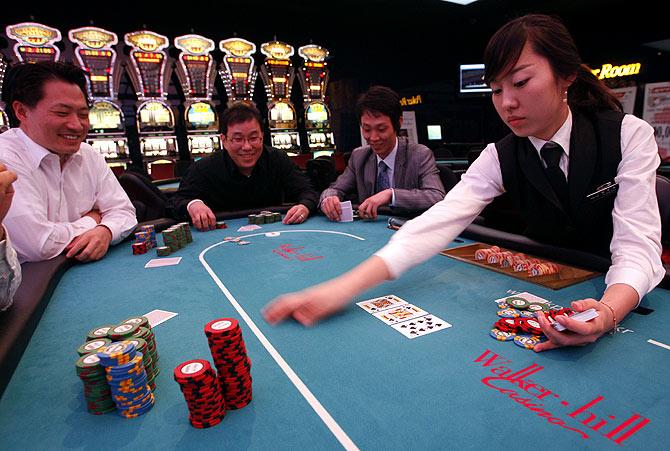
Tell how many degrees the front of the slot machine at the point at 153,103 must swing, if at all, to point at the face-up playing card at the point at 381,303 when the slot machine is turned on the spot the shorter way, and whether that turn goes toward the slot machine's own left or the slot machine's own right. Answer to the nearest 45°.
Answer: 0° — it already faces it

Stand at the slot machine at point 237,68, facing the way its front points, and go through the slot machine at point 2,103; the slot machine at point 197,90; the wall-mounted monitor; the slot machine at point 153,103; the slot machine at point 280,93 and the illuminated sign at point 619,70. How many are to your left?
3

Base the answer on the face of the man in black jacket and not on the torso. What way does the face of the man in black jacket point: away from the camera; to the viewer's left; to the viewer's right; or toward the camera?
toward the camera

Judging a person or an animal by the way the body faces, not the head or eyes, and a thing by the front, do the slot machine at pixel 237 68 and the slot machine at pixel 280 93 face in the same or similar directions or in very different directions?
same or similar directions

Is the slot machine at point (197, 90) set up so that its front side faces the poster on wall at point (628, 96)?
no

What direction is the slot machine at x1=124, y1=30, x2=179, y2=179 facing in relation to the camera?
toward the camera

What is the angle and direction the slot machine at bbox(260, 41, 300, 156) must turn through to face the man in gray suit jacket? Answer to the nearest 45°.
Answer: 0° — it already faces them

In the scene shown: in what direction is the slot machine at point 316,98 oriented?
toward the camera

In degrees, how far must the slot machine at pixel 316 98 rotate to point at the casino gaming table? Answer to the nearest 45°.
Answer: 0° — it already faces it

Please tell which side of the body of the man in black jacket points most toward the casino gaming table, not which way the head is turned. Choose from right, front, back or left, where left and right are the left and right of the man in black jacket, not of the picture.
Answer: front

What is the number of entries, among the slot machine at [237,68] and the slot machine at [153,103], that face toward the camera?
2

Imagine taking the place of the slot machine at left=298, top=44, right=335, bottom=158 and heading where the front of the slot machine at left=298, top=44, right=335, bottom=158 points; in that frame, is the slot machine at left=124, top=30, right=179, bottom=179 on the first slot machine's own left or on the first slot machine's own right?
on the first slot machine's own right

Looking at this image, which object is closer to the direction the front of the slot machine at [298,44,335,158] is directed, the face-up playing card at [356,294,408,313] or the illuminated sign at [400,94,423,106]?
the face-up playing card

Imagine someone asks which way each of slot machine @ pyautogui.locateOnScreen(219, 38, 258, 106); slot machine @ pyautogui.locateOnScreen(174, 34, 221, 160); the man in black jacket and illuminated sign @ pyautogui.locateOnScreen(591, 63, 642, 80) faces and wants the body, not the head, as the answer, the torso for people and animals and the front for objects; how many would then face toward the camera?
4

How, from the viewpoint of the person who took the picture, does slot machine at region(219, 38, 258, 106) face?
facing the viewer

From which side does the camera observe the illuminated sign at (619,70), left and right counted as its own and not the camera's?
front
